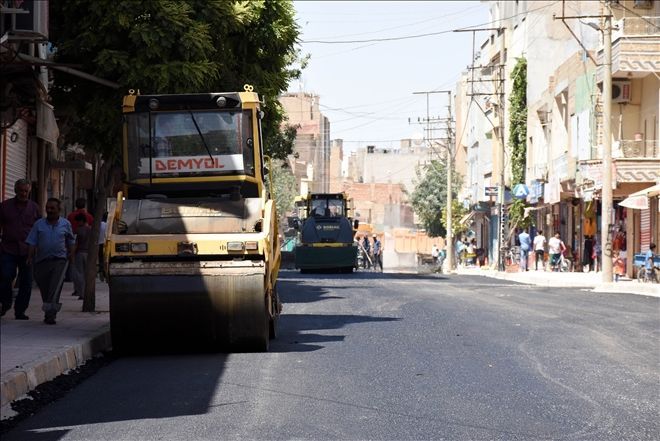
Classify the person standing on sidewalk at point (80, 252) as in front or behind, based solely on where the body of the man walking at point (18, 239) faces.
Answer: behind

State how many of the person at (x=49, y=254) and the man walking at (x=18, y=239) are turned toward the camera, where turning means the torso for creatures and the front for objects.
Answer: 2

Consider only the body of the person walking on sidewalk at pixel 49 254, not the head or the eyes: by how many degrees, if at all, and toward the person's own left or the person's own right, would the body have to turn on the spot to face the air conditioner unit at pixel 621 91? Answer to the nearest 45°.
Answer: approximately 135° to the person's own left

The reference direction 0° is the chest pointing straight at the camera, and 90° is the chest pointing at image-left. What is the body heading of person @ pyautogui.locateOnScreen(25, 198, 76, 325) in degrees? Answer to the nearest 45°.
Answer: approximately 0°

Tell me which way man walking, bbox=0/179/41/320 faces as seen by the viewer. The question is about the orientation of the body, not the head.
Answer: toward the camera

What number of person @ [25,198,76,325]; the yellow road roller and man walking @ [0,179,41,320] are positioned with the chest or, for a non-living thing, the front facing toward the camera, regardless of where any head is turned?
3

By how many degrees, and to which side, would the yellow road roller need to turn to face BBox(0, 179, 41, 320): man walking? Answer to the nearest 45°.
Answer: approximately 135° to its right

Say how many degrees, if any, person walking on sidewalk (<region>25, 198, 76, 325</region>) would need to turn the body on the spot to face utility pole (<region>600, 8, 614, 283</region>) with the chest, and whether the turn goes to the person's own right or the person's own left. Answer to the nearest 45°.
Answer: approximately 135° to the person's own left
